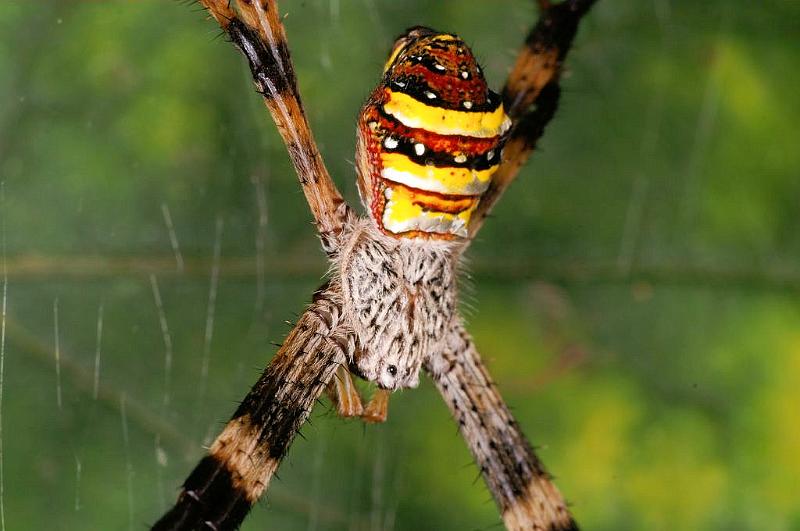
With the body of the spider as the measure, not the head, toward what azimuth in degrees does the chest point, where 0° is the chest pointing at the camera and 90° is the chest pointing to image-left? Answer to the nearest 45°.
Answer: approximately 0°
